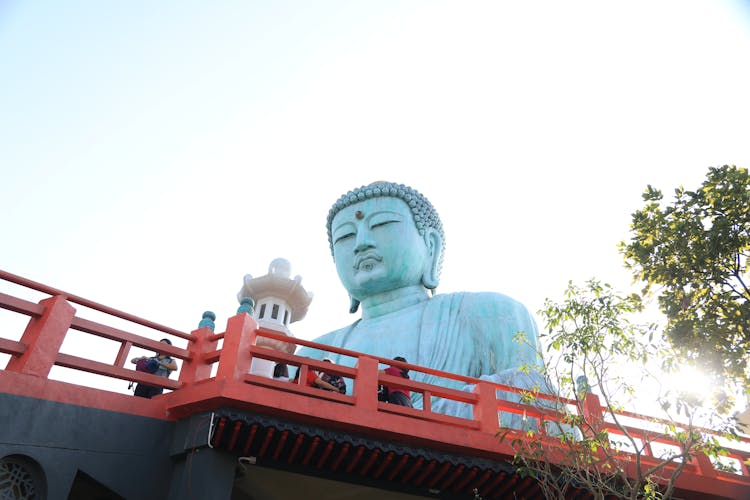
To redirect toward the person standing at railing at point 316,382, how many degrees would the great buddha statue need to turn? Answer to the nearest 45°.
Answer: approximately 45° to its left

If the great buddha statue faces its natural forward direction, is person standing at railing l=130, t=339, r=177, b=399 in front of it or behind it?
in front

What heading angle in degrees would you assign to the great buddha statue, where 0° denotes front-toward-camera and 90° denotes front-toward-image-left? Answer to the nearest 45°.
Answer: approximately 45°
